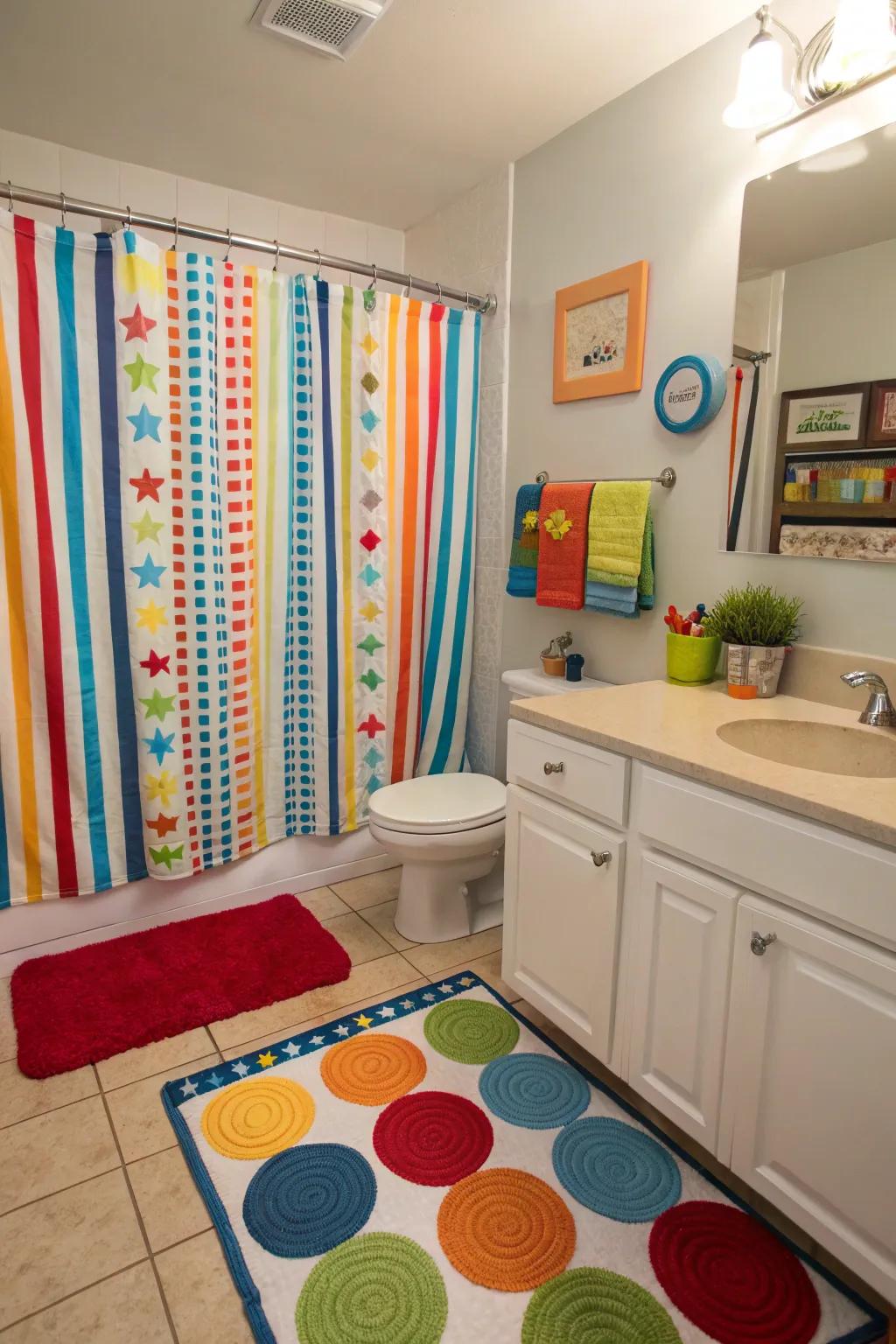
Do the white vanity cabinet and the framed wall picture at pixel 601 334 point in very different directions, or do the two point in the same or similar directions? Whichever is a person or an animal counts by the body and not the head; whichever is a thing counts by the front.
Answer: same or similar directions

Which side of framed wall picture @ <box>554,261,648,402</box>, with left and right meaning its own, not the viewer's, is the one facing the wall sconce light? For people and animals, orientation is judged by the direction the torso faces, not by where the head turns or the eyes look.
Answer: left

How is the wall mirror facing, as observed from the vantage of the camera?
facing the viewer and to the left of the viewer

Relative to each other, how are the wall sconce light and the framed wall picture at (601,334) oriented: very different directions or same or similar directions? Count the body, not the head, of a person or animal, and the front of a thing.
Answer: same or similar directions

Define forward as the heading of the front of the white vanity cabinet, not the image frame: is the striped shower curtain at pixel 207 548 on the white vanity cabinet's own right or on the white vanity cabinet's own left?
on the white vanity cabinet's own right

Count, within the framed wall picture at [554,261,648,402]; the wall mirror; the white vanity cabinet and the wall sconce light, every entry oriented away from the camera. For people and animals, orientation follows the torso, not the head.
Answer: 0

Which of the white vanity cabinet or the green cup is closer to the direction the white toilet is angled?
the white vanity cabinet

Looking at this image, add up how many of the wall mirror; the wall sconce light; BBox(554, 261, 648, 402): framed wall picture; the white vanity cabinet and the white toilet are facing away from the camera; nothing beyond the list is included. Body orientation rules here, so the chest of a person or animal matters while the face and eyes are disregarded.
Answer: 0

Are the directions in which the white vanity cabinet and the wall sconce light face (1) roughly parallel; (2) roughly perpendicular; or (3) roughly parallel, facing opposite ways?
roughly parallel
